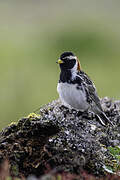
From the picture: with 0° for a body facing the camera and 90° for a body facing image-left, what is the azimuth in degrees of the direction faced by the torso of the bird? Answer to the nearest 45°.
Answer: approximately 45°
